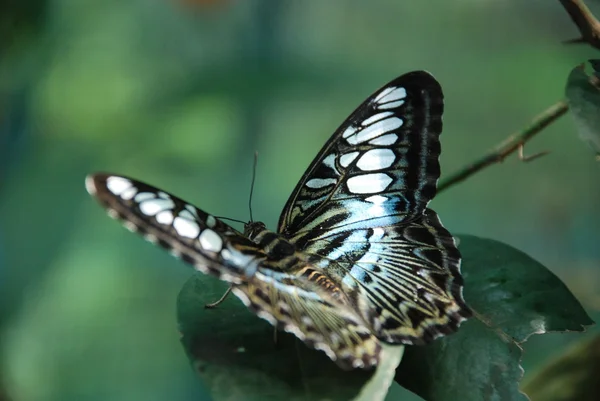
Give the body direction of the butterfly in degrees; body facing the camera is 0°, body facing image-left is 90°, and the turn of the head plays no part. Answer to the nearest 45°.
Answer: approximately 135°
